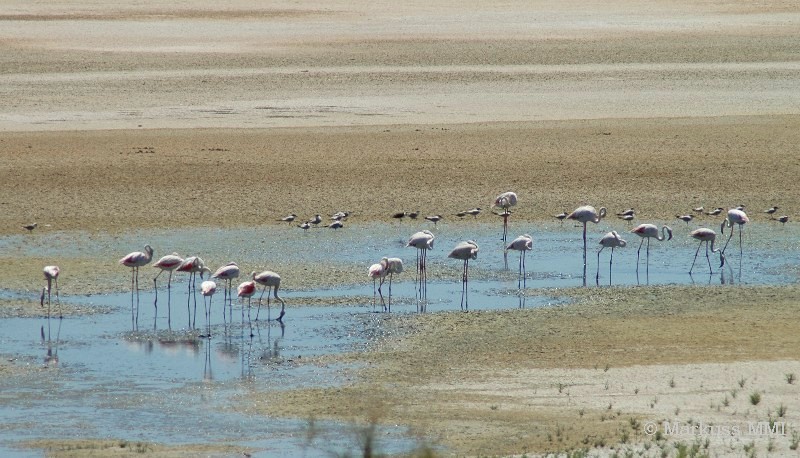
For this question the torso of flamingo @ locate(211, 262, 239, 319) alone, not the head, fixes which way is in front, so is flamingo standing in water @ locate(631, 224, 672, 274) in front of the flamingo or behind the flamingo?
in front

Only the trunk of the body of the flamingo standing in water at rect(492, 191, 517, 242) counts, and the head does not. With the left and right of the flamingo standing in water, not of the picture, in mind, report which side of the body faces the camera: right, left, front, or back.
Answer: right

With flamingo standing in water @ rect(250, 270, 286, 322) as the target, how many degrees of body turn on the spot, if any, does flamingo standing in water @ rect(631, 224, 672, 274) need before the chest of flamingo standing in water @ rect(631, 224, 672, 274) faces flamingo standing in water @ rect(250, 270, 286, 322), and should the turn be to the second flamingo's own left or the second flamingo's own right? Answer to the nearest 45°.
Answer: approximately 135° to the second flamingo's own right

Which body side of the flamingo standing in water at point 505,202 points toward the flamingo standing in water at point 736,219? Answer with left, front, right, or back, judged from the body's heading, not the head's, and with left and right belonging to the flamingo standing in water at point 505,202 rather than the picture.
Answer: front

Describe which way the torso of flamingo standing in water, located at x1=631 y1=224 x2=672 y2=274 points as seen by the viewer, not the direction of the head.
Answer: to the viewer's right

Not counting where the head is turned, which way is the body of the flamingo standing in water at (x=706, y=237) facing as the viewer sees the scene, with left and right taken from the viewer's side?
facing to the right of the viewer

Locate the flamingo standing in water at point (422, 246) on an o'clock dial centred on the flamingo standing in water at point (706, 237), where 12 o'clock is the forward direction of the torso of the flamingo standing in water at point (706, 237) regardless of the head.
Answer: the flamingo standing in water at point (422, 246) is roughly at 5 o'clock from the flamingo standing in water at point (706, 237).

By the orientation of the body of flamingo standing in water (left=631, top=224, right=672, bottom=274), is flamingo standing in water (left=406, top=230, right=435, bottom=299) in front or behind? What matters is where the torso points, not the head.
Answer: behind

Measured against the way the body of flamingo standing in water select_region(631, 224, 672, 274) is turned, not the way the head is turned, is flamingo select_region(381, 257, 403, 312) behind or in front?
behind
